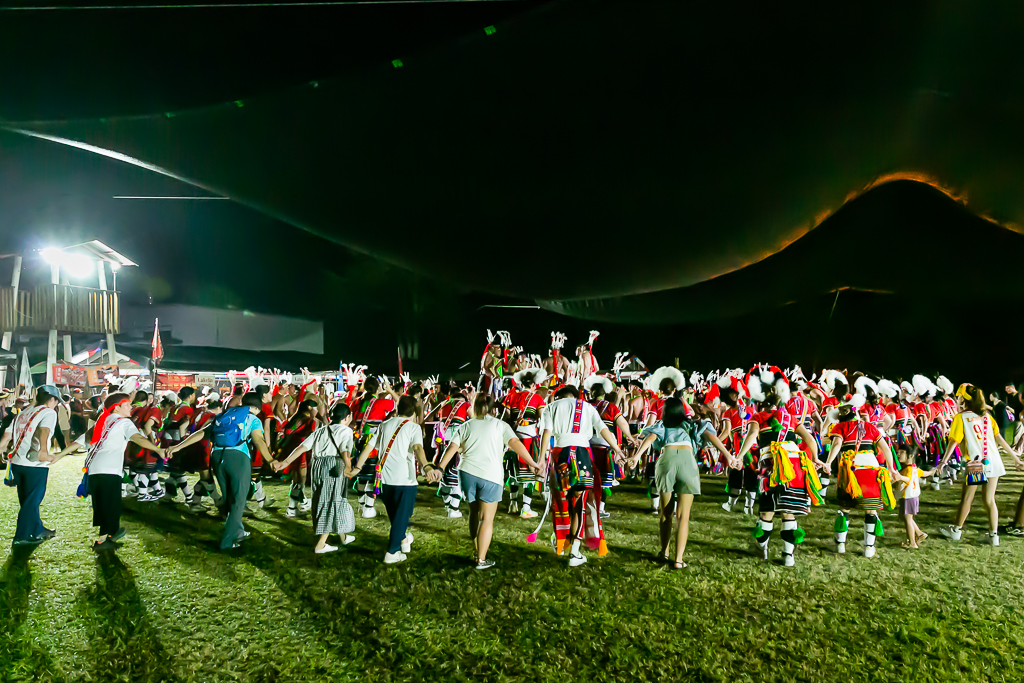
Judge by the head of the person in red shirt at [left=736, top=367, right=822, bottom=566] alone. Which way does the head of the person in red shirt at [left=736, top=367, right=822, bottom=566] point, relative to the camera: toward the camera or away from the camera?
away from the camera

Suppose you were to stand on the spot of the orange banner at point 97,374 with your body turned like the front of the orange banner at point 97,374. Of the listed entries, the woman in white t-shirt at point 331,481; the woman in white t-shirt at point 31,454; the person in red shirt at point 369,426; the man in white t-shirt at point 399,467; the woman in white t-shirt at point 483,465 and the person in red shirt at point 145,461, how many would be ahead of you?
6

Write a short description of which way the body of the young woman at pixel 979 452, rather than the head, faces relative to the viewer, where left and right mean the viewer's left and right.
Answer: facing away from the viewer and to the left of the viewer

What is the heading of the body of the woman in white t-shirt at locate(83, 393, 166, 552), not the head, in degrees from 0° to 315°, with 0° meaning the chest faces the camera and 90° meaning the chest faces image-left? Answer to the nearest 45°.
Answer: approximately 225°

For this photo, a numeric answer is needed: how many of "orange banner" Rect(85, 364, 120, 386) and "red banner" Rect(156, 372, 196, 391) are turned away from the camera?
0

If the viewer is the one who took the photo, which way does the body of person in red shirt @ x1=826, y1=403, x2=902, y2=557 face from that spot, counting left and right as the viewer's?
facing away from the viewer
